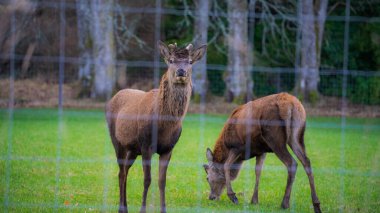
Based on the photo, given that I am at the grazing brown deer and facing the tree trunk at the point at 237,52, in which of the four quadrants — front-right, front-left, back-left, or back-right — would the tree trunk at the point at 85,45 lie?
front-left

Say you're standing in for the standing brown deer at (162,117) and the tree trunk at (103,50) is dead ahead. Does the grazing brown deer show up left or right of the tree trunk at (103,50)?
right

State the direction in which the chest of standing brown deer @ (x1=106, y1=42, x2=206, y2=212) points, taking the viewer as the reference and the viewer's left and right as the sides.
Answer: facing the viewer and to the right of the viewer

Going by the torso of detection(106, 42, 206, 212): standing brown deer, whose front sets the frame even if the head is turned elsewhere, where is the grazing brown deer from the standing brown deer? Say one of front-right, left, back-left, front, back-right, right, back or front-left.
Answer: left

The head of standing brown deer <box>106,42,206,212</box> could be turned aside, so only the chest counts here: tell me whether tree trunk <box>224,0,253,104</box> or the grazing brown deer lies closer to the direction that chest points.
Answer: the grazing brown deer

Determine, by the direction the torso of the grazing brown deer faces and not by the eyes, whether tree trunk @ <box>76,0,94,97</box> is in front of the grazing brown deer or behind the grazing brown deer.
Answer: in front

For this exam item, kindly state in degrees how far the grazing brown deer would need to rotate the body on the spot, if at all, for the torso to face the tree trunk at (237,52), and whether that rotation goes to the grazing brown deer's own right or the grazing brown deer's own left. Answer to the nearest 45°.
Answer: approximately 45° to the grazing brown deer's own right

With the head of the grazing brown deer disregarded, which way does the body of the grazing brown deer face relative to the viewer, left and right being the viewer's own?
facing away from the viewer and to the left of the viewer

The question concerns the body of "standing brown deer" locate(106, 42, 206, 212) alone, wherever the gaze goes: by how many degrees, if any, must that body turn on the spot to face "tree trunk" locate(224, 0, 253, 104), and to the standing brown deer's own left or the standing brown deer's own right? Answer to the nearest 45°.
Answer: approximately 135° to the standing brown deer's own left
